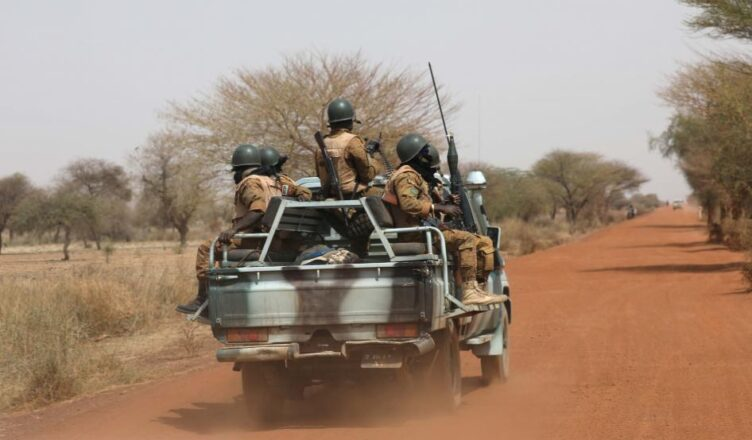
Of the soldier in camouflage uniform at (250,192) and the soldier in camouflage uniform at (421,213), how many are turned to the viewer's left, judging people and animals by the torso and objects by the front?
1

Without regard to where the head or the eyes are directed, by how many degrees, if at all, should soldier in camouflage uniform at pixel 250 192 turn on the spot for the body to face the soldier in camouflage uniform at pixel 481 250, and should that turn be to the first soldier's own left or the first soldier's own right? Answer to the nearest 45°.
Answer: approximately 180°

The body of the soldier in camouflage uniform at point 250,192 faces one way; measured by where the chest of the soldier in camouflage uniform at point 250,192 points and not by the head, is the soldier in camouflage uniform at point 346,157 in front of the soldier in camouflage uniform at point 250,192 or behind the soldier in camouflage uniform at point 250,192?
behind

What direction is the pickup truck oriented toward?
away from the camera

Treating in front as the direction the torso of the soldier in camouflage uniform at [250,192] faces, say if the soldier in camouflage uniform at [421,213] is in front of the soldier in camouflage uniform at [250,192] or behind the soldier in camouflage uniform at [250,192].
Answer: behind

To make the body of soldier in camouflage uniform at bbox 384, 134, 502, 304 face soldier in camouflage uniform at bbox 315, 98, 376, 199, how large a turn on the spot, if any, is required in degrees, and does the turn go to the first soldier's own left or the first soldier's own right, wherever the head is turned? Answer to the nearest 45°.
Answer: approximately 135° to the first soldier's own left

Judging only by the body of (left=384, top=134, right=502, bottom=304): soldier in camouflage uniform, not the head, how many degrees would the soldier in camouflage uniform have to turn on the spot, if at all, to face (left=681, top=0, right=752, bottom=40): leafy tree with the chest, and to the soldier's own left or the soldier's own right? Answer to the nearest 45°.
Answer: approximately 45° to the soldier's own left

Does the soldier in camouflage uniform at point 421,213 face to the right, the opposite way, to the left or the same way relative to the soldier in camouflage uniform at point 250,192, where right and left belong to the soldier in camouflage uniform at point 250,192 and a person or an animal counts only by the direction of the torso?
the opposite way

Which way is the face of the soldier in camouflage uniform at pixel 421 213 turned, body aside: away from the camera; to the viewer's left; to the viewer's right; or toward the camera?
to the viewer's right

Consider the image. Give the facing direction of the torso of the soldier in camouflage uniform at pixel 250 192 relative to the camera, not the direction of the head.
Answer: to the viewer's left

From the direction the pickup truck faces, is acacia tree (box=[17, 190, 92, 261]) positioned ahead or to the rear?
ahead

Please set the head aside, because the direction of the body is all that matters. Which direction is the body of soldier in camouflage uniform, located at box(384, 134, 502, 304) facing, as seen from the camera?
to the viewer's right
